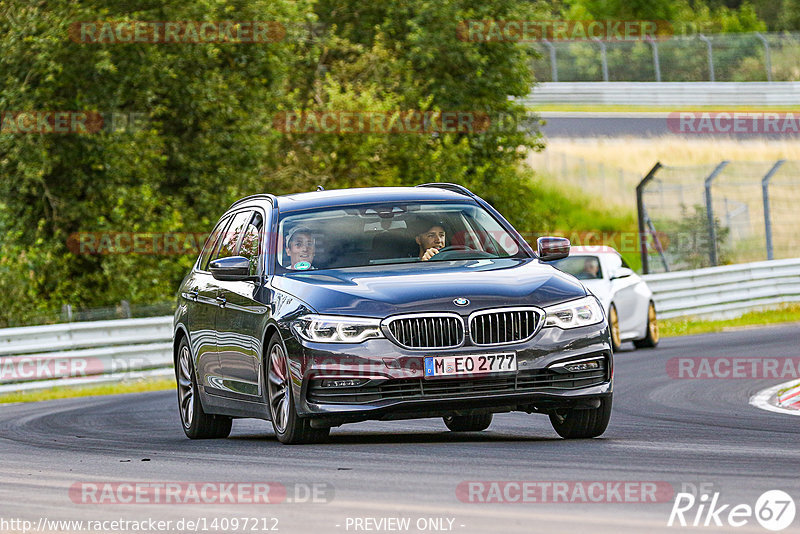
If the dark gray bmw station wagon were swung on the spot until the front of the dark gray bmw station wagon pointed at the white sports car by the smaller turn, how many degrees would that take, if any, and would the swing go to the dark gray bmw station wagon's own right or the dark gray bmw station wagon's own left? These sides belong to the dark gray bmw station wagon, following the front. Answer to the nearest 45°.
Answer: approximately 180°

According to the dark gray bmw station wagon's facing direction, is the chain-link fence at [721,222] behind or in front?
behind

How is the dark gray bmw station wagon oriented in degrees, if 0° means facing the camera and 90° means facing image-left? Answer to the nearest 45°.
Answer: approximately 0°

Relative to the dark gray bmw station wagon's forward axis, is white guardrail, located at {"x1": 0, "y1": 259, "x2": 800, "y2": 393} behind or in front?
behind
